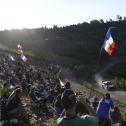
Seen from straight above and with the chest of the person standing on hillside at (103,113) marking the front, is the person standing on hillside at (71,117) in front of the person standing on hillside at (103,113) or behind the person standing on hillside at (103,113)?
behind

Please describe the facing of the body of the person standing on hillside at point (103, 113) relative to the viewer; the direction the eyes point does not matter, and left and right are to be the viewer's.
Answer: facing away from the viewer and to the right of the viewer

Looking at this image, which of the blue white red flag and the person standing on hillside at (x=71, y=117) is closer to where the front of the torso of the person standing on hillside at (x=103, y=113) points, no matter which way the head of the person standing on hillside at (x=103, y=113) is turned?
the blue white red flag

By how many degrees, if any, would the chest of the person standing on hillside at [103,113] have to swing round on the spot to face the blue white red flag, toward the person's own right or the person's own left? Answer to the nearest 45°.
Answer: approximately 45° to the person's own left
